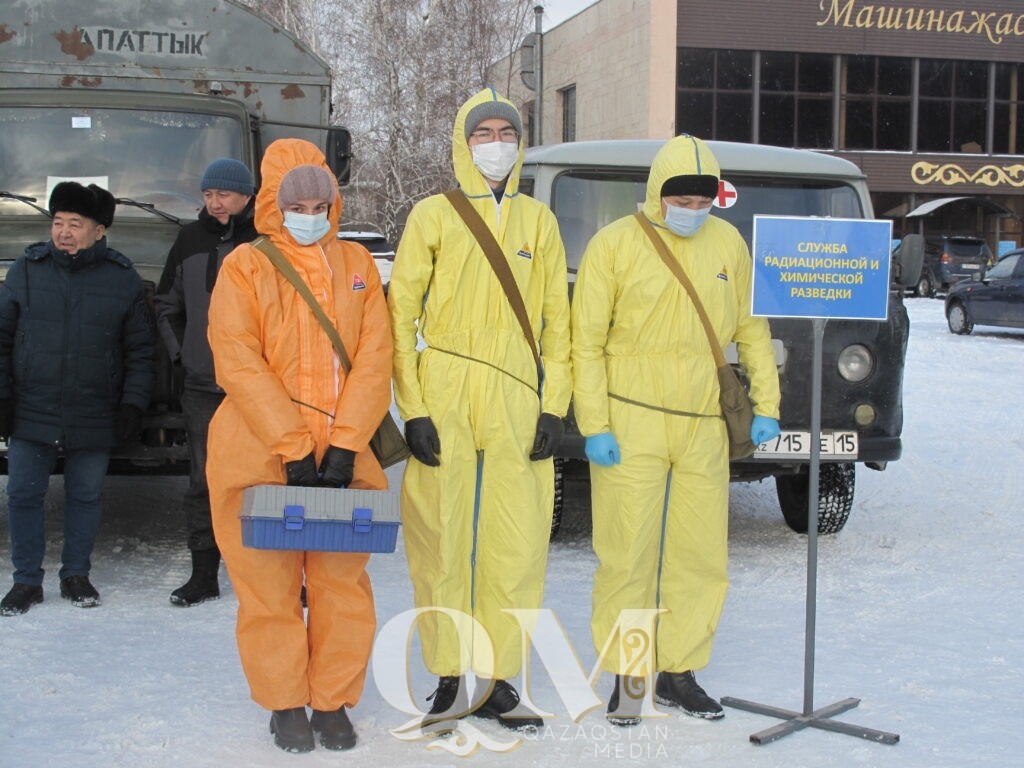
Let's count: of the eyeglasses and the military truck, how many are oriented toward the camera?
2

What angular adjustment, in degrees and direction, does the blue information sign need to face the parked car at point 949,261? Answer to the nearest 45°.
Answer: approximately 180°

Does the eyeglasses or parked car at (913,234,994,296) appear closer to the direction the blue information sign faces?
the eyeglasses

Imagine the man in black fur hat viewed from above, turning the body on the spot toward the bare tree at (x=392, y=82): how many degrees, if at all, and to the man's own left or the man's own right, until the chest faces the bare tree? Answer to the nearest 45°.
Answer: approximately 180°

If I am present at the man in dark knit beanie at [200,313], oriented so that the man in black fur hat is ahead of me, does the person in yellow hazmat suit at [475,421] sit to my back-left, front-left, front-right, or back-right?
back-left

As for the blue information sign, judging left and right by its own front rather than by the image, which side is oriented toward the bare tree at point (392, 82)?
back

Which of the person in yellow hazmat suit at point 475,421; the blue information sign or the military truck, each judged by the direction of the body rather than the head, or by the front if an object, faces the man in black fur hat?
the military truck

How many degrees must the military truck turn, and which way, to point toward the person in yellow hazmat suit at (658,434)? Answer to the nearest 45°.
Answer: approximately 45° to its left

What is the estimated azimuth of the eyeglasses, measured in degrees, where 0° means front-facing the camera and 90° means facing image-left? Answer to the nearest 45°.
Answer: approximately 0°

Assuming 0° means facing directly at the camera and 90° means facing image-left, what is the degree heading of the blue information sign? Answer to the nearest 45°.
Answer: approximately 0°

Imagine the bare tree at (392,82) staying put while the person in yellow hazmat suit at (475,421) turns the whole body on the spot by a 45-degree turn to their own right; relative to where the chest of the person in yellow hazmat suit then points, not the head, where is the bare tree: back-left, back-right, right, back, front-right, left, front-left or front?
back-right

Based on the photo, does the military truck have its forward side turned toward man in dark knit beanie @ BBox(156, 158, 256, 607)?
yes
